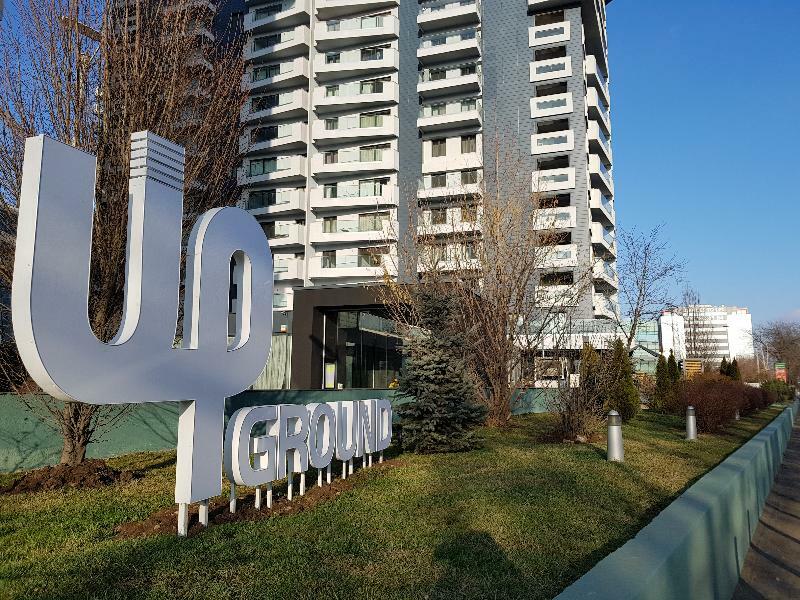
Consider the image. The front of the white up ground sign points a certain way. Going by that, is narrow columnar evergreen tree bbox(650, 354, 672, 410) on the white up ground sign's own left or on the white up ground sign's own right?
on the white up ground sign's own left

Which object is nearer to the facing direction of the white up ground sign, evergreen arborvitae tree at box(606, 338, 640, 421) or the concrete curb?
the concrete curb

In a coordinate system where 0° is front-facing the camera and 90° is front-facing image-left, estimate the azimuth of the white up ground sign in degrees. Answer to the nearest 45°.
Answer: approximately 315°

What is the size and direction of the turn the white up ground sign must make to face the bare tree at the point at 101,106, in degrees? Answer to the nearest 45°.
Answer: approximately 135° to its left

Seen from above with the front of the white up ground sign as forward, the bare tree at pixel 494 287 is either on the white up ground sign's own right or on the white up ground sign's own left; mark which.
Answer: on the white up ground sign's own left

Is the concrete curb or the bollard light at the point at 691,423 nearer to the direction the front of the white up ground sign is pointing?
the concrete curb

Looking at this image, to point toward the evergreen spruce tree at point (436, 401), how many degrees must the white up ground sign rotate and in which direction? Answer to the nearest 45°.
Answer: approximately 90° to its left

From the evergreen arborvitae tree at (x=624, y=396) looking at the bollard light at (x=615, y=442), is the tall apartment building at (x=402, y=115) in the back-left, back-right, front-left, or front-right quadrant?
back-right

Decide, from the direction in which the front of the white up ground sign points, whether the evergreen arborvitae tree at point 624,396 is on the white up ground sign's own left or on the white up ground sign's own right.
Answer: on the white up ground sign's own left
